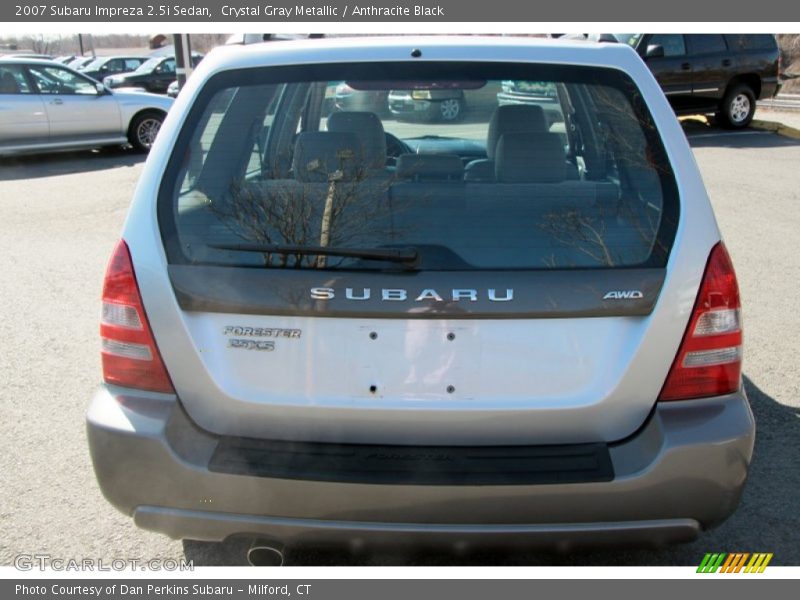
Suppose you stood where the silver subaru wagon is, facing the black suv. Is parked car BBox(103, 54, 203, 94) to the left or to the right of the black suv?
left

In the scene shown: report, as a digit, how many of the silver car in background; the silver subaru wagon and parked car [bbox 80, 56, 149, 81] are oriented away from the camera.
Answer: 1

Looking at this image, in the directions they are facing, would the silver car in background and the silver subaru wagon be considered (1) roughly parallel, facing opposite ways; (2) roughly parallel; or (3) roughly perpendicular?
roughly perpendicular

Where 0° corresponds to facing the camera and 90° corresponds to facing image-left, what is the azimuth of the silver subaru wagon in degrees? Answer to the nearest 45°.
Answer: approximately 180°

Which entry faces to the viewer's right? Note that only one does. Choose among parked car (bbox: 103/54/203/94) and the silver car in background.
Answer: the silver car in background

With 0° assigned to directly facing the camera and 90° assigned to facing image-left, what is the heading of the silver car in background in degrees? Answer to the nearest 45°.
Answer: approximately 270°

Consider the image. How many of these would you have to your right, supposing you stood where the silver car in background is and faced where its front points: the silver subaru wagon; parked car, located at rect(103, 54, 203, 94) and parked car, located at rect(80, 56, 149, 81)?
1

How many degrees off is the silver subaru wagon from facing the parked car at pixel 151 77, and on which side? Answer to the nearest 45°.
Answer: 0° — it already faces it

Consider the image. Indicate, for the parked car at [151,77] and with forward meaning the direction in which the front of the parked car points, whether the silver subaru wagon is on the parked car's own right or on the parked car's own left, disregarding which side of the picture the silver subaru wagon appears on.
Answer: on the parked car's own left

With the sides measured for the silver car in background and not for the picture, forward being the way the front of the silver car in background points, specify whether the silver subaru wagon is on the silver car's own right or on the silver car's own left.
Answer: on the silver car's own right

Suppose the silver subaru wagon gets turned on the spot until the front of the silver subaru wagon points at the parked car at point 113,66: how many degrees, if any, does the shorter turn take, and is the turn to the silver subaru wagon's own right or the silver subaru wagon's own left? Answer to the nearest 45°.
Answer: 0° — it already faces it
